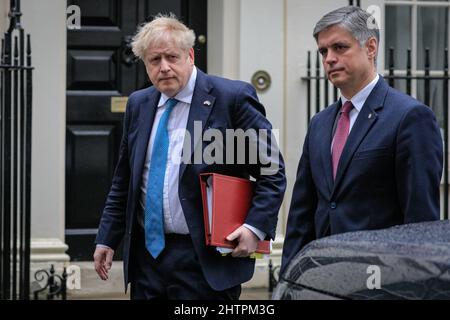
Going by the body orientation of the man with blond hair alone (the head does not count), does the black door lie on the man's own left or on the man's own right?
on the man's own right

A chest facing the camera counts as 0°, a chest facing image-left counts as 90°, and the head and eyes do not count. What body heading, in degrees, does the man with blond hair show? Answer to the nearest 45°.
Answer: approximately 45°
